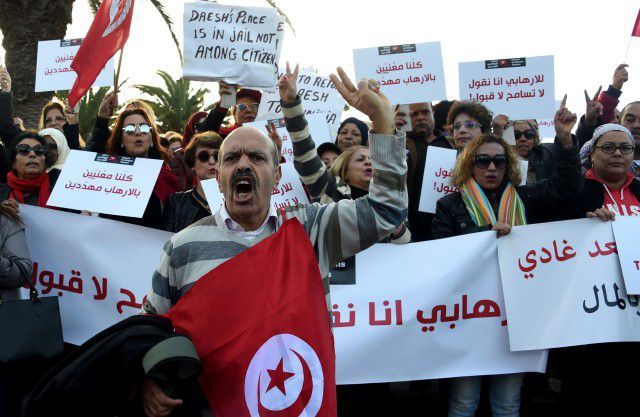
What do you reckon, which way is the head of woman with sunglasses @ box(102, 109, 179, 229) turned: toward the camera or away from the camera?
toward the camera

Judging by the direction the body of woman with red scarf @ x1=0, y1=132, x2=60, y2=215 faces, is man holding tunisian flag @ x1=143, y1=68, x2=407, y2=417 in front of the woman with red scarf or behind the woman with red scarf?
in front

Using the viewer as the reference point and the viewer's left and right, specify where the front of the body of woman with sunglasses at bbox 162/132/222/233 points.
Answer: facing the viewer and to the right of the viewer

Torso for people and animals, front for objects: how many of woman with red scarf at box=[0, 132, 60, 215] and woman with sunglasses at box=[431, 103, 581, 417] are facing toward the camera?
2

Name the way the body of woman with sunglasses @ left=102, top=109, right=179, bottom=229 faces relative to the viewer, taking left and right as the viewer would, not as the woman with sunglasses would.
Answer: facing the viewer

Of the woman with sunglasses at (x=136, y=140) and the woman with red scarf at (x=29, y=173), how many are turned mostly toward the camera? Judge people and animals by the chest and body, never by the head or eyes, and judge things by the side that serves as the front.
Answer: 2

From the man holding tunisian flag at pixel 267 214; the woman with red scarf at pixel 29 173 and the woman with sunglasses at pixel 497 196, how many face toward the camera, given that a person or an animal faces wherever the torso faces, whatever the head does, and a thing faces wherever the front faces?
3

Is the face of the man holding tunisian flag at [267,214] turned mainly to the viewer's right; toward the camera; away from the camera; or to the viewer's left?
toward the camera

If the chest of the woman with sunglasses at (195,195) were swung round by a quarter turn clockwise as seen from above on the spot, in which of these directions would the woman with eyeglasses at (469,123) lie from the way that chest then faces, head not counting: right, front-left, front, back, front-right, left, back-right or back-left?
back-left

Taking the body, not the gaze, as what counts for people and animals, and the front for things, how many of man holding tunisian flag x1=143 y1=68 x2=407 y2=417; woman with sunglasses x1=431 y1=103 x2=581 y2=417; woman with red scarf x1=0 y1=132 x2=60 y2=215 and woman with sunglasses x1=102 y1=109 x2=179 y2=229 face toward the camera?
4

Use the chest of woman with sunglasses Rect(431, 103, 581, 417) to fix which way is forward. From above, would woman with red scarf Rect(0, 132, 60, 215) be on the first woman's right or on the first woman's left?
on the first woman's right

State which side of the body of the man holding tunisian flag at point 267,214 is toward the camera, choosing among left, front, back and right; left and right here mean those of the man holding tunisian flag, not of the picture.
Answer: front

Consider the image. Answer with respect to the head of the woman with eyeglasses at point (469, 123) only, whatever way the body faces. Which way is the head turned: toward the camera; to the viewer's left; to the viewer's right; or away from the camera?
toward the camera
